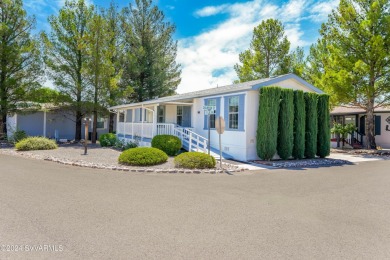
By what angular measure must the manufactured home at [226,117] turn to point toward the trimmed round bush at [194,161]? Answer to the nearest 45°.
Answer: approximately 45° to its left

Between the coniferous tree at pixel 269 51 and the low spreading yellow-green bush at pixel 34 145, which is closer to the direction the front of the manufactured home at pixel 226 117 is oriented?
the low spreading yellow-green bush

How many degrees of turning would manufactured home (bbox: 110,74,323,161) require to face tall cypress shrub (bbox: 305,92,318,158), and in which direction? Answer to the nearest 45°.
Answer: approximately 135° to its left

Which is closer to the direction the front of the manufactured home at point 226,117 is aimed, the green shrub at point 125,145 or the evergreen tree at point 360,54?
the green shrub

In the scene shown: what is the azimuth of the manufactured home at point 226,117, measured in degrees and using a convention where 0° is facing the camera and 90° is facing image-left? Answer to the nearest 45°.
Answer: approximately 45°

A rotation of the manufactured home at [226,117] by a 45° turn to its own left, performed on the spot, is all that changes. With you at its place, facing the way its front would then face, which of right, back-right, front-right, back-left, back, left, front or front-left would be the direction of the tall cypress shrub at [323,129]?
left

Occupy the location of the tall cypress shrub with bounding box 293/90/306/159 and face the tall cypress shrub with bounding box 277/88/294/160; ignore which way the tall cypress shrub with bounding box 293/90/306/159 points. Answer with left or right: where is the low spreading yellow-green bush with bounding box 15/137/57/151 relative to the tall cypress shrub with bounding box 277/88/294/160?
right

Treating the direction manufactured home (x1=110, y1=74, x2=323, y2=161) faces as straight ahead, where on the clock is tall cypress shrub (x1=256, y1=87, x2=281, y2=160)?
The tall cypress shrub is roughly at 9 o'clock from the manufactured home.

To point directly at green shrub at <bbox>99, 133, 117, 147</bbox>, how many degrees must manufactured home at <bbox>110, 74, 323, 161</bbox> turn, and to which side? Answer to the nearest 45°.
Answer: approximately 90° to its right

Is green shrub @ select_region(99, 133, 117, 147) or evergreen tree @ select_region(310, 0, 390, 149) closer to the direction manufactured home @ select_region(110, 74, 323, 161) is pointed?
the green shrub
